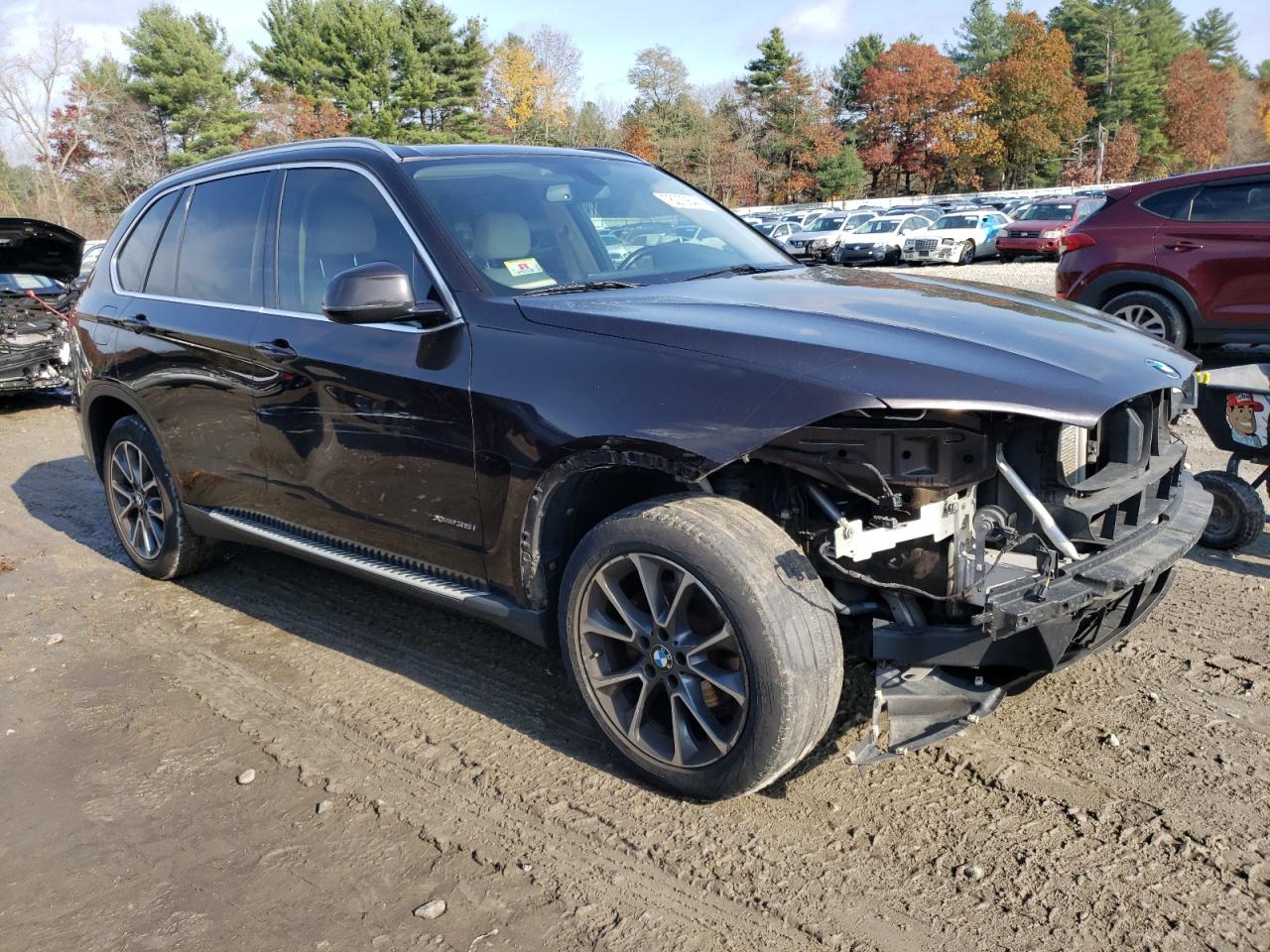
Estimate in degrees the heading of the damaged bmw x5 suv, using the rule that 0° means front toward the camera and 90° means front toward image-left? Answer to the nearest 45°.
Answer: approximately 315°

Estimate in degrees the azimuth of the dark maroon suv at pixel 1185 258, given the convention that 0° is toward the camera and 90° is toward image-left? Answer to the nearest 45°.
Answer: approximately 270°

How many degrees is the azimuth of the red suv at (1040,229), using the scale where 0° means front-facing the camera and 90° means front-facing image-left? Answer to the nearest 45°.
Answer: approximately 45°

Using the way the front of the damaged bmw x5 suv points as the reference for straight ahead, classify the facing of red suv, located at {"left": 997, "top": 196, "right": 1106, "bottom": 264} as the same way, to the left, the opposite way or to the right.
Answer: to the right

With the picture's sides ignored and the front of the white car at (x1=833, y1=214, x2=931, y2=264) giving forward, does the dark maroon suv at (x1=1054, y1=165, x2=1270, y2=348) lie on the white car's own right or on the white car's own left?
on the white car's own left

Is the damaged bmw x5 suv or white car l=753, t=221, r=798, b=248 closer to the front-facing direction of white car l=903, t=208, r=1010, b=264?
the damaged bmw x5 suv

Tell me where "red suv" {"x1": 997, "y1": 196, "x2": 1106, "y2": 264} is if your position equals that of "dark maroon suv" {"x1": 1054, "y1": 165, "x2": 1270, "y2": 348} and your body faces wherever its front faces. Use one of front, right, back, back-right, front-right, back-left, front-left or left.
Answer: left

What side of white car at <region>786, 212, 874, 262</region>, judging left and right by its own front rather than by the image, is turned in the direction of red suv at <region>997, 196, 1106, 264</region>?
left

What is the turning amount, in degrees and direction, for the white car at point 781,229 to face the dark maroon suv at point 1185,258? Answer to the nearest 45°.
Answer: approximately 45° to its left

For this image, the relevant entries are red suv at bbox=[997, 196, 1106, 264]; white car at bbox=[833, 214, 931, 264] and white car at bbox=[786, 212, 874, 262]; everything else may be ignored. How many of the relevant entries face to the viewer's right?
0

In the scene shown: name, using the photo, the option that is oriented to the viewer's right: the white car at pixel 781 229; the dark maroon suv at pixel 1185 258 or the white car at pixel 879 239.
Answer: the dark maroon suv

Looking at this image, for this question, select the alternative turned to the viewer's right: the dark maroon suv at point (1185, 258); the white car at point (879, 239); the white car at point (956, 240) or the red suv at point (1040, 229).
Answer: the dark maroon suv

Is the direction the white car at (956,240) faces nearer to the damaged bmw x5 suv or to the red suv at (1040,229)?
the damaged bmw x5 suv

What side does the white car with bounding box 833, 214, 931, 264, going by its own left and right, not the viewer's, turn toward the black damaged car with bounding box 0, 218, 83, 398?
front

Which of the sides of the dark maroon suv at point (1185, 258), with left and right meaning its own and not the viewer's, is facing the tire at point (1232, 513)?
right

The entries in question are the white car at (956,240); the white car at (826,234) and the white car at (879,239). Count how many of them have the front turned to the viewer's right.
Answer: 0

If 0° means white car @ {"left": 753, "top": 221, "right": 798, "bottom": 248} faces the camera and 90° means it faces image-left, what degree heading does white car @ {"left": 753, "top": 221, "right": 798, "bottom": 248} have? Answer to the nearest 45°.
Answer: approximately 45°

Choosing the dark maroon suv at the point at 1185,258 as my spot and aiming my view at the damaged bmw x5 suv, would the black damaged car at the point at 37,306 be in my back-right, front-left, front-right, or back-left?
front-right
